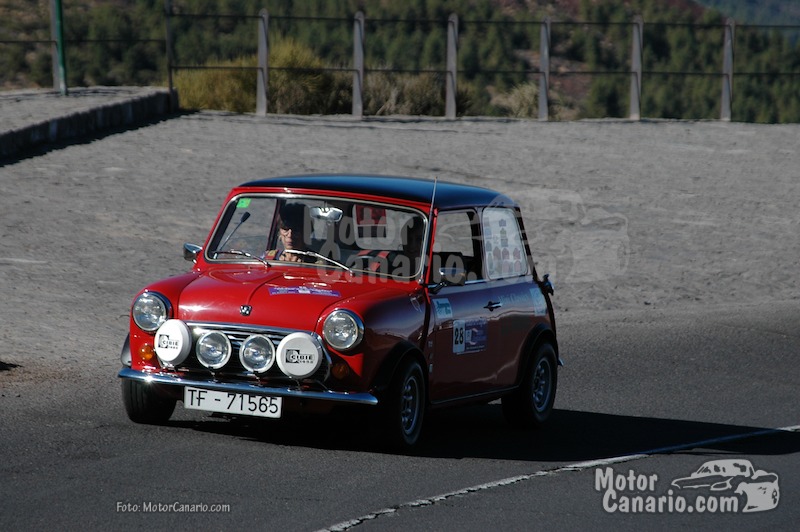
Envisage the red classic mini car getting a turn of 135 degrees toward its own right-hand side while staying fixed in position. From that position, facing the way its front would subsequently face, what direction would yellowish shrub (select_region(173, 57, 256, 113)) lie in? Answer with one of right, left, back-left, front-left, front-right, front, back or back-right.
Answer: front

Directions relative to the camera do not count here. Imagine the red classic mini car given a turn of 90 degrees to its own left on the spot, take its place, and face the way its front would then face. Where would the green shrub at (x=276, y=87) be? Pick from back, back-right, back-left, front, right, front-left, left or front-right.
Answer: back-left

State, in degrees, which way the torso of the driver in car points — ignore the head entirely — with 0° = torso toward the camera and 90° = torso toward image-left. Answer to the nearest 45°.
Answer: approximately 45°

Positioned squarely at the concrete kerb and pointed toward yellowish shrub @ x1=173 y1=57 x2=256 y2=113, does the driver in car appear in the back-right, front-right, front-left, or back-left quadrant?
back-right

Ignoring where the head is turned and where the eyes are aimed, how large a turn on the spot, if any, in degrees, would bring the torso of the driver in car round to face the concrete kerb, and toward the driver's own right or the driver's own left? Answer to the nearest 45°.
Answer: approximately 135° to the driver's own right

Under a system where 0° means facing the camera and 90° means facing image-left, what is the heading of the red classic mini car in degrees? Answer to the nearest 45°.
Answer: approximately 45°

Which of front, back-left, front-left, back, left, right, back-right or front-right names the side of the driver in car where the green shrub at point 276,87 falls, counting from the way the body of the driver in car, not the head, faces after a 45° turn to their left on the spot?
back

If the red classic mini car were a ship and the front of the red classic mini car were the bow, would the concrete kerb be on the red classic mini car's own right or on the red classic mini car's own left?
on the red classic mini car's own right
